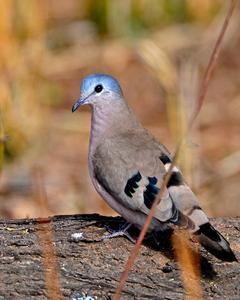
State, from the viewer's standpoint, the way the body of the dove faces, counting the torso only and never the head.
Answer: to the viewer's left
